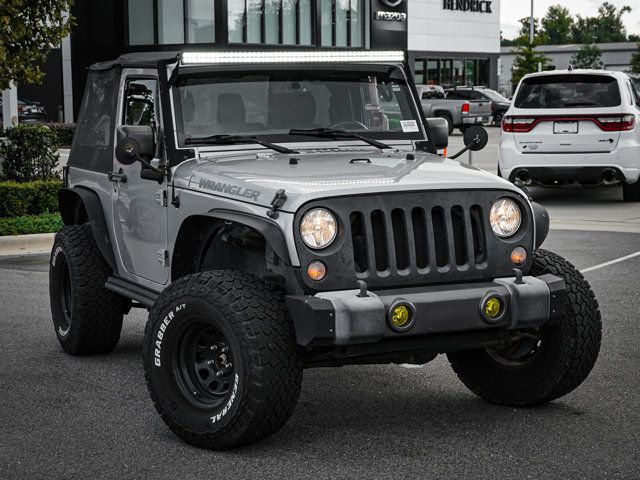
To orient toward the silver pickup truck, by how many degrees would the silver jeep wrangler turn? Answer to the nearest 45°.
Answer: approximately 135° to its left

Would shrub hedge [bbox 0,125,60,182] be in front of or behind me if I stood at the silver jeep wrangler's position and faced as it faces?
behind

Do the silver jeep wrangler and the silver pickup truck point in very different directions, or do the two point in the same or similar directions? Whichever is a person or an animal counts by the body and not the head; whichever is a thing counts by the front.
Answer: very different directions

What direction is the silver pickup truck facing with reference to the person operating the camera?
facing away from the viewer and to the left of the viewer

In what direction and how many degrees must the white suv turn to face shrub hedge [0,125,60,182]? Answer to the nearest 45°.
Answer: approximately 90° to its left

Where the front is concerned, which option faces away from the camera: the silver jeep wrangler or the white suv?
the white suv

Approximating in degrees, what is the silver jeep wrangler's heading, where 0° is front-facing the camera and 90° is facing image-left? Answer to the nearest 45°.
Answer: approximately 315°

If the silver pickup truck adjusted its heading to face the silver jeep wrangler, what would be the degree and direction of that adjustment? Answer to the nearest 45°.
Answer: approximately 135° to its left

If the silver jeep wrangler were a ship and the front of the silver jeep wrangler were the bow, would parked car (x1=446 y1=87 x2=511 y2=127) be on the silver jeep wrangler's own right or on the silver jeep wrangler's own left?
on the silver jeep wrangler's own left

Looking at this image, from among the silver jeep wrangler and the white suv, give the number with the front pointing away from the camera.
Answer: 1

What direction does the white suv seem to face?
away from the camera
